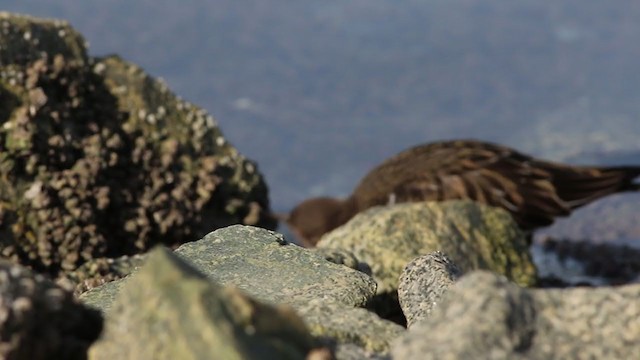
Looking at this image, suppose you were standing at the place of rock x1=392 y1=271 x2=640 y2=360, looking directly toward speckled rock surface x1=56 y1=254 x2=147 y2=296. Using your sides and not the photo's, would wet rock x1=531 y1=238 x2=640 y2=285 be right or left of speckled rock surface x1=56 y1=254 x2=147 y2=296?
right

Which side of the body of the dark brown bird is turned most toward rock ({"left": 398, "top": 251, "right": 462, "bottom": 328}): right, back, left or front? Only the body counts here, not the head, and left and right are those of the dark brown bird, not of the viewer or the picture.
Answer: left

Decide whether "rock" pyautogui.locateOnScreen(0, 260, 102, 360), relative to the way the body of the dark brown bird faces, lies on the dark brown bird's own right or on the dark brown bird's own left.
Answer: on the dark brown bird's own left

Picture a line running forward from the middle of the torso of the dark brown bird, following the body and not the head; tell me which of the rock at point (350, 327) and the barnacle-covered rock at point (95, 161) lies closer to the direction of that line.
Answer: the barnacle-covered rock

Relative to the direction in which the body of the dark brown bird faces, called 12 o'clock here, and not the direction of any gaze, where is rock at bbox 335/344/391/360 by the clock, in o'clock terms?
The rock is roughly at 9 o'clock from the dark brown bird.

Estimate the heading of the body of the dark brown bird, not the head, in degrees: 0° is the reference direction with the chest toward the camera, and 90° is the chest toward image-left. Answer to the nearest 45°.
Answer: approximately 90°

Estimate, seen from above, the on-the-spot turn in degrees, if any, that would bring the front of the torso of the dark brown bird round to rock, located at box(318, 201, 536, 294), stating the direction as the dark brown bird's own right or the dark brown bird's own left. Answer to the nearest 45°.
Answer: approximately 90° to the dark brown bird's own left

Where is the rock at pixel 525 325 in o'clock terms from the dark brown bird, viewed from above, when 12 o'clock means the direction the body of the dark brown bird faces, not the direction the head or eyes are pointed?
The rock is roughly at 9 o'clock from the dark brown bird.
